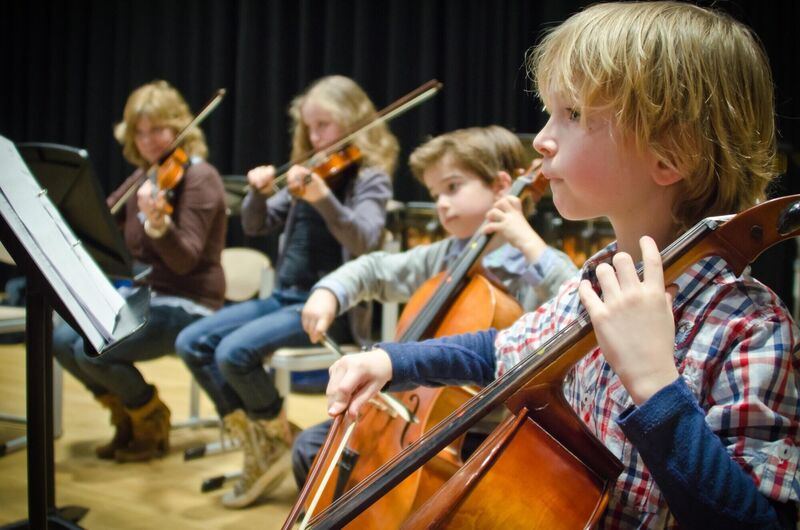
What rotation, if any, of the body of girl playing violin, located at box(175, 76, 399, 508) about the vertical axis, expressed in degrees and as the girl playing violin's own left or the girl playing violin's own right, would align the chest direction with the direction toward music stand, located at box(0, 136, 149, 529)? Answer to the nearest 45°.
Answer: approximately 45° to the girl playing violin's own left

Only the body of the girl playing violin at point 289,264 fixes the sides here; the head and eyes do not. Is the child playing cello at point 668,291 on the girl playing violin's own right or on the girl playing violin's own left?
on the girl playing violin's own left

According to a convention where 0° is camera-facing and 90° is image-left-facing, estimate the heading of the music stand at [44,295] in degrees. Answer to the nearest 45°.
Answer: approximately 270°

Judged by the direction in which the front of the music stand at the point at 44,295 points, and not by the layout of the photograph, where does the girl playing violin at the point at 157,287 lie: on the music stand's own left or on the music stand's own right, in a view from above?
on the music stand's own left

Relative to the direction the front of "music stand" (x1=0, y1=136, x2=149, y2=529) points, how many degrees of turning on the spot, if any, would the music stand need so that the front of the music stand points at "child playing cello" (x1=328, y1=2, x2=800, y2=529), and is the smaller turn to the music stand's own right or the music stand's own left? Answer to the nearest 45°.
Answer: approximately 45° to the music stand's own right

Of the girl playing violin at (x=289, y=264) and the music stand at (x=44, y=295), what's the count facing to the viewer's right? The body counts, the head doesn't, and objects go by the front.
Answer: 1

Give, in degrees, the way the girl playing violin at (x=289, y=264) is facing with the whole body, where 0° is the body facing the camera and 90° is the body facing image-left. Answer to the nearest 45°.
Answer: approximately 45°
